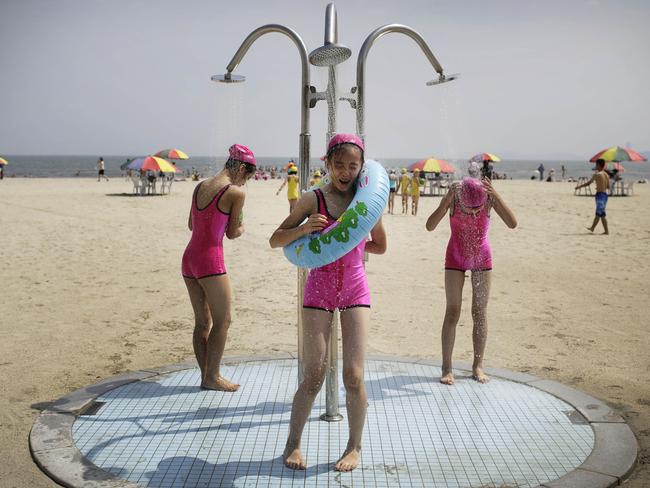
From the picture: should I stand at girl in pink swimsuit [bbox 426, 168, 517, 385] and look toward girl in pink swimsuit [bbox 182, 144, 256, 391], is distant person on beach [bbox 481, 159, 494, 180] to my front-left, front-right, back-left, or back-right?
back-right

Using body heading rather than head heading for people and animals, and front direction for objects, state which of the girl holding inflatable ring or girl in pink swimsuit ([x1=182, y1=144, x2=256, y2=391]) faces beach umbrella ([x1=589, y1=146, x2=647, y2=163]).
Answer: the girl in pink swimsuit

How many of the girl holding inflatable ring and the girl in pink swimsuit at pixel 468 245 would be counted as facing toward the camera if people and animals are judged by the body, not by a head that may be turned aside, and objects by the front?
2

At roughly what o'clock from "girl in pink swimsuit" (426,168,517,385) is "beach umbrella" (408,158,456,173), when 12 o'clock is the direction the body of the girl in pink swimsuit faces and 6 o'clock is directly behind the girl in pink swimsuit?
The beach umbrella is roughly at 6 o'clock from the girl in pink swimsuit.

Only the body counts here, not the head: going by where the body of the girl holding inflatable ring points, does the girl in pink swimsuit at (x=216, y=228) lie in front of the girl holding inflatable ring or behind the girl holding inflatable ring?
behind

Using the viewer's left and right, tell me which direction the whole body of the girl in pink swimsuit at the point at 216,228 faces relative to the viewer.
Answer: facing away from the viewer and to the right of the viewer

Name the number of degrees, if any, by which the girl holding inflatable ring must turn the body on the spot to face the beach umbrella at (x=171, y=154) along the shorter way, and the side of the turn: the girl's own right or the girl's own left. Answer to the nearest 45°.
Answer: approximately 180°

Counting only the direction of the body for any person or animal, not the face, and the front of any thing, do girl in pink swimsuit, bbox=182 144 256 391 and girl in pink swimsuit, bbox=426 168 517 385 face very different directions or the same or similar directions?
very different directions

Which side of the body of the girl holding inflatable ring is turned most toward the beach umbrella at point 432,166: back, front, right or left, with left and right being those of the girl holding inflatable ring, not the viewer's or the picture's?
back
